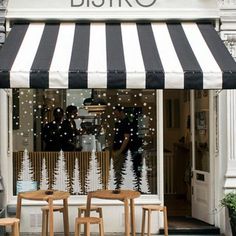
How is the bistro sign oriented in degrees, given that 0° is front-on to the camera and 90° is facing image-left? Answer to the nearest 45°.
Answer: approximately 0°

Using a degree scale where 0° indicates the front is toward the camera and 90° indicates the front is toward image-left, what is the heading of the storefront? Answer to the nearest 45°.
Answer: approximately 0°
